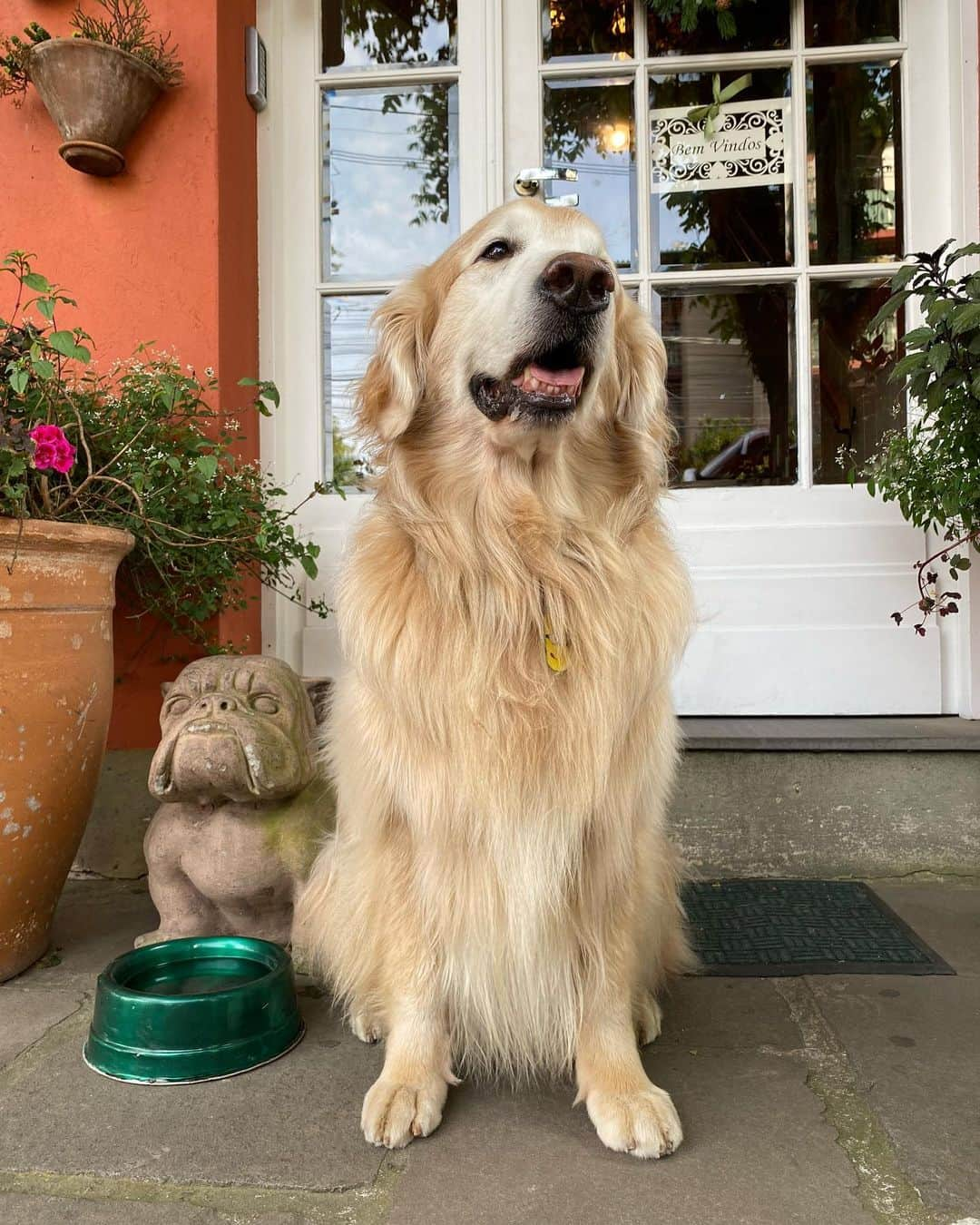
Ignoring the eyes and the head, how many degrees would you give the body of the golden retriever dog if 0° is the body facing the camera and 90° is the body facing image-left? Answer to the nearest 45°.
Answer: approximately 0°

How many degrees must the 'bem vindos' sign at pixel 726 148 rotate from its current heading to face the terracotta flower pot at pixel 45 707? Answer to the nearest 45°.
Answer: approximately 45° to its right

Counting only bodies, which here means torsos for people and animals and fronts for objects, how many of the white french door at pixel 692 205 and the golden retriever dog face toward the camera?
2

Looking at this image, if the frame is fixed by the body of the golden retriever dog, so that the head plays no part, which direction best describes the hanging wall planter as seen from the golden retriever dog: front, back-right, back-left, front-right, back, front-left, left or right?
back-right

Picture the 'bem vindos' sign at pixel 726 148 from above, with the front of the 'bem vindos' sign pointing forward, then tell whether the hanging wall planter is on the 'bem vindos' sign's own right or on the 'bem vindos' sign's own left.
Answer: on the 'bem vindos' sign's own right

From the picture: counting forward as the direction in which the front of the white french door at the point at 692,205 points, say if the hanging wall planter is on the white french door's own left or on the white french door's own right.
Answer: on the white french door's own right
